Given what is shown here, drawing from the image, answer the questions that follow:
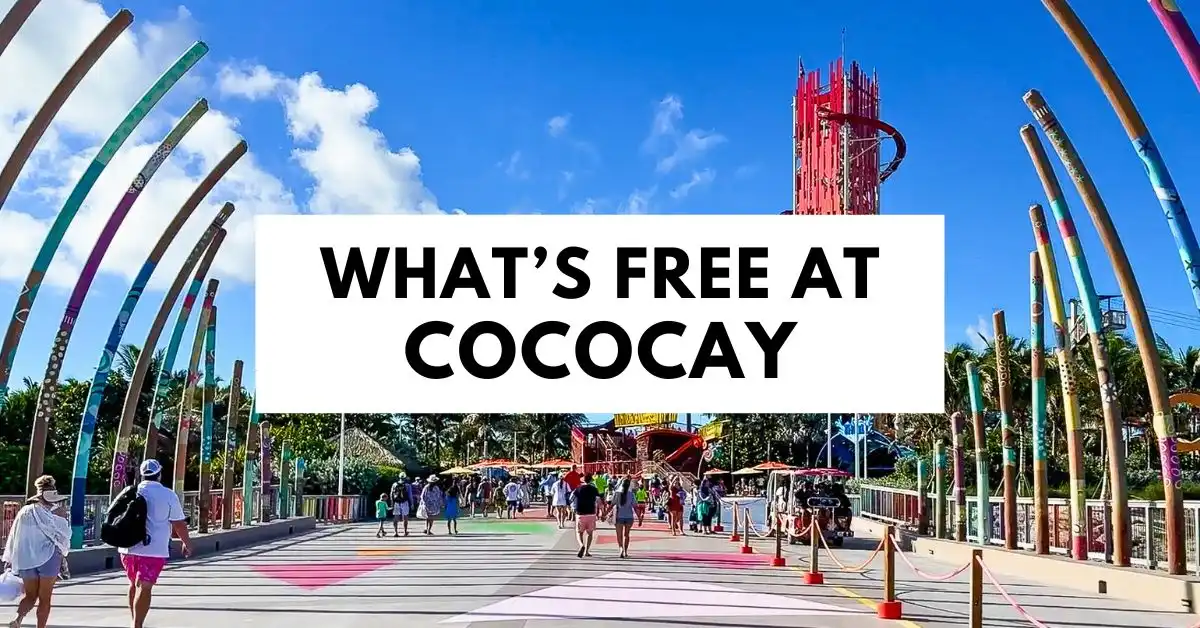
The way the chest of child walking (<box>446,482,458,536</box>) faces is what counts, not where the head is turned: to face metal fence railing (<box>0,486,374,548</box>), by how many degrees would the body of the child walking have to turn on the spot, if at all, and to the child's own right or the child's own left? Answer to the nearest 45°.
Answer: approximately 90° to the child's own left

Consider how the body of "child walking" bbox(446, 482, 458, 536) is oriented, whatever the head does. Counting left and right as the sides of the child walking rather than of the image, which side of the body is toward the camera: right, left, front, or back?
back

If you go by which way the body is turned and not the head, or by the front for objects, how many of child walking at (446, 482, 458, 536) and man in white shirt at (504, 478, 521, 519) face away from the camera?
2

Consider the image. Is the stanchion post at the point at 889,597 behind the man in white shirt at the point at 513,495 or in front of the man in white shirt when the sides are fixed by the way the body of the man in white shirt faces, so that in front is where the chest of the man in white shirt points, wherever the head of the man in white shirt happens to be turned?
behind

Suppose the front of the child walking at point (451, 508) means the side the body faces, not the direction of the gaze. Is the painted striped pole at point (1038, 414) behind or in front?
behind

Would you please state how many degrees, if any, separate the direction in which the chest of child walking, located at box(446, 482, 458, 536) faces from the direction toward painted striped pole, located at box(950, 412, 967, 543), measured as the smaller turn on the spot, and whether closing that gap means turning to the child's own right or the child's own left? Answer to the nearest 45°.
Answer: approximately 135° to the child's own right

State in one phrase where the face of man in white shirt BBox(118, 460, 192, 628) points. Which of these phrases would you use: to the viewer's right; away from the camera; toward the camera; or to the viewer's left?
away from the camera

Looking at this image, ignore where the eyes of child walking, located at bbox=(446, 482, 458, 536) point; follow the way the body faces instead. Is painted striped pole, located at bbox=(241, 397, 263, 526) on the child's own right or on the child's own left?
on the child's own left

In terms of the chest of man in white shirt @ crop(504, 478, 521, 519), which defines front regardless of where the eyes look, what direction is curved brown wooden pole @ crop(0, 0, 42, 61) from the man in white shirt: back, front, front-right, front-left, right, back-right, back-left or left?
back

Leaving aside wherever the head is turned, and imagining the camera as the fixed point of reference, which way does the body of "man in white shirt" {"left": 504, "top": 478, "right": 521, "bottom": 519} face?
away from the camera
